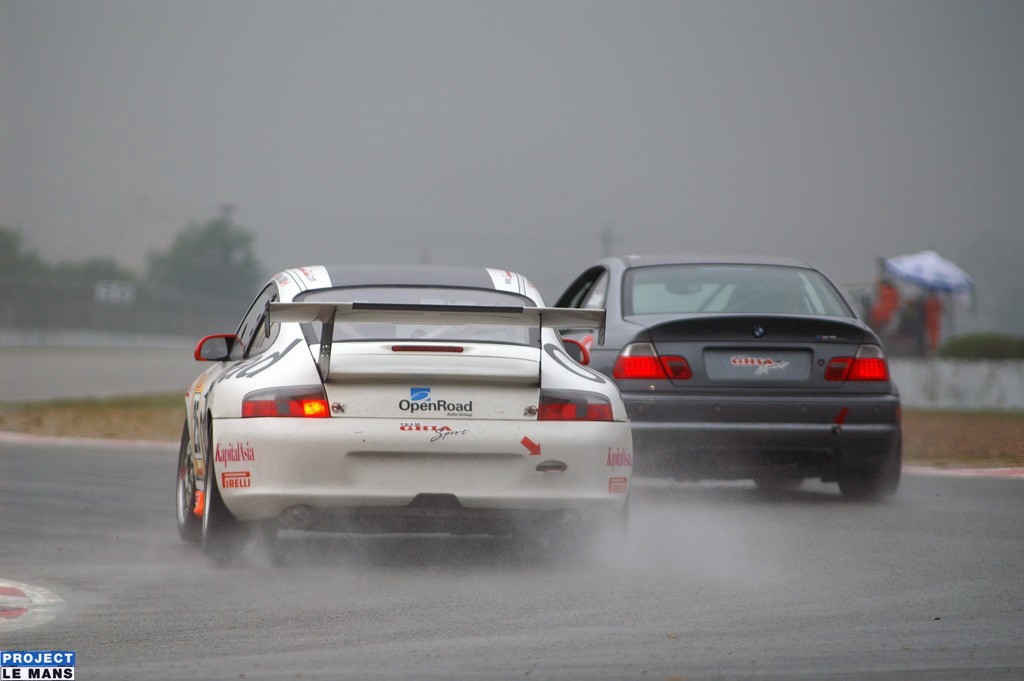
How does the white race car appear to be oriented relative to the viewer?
away from the camera

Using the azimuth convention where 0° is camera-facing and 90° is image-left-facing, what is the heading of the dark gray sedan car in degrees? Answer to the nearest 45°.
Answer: approximately 180°

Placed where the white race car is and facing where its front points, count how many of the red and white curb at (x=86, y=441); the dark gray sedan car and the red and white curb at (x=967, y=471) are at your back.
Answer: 0

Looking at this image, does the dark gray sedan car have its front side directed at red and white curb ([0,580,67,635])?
no

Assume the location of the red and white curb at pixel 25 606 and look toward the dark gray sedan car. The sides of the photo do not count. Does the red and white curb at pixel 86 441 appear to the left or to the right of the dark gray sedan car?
left

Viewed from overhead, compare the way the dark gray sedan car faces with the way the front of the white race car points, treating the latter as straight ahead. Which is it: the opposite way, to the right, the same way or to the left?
the same way

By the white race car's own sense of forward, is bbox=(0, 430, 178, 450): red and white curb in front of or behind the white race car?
in front

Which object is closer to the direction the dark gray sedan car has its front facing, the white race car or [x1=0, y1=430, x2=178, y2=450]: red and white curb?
the red and white curb

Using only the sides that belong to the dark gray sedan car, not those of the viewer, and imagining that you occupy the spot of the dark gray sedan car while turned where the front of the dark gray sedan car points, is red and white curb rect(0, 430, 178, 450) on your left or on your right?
on your left

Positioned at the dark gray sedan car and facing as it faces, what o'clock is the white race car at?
The white race car is roughly at 7 o'clock from the dark gray sedan car.

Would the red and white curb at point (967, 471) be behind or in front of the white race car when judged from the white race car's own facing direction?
in front

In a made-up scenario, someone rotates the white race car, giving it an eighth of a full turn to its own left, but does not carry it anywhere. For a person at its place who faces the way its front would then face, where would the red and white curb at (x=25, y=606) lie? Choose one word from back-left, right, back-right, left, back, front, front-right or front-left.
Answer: left

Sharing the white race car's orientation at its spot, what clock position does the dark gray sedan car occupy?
The dark gray sedan car is roughly at 1 o'clock from the white race car.

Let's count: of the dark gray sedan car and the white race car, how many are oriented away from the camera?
2
